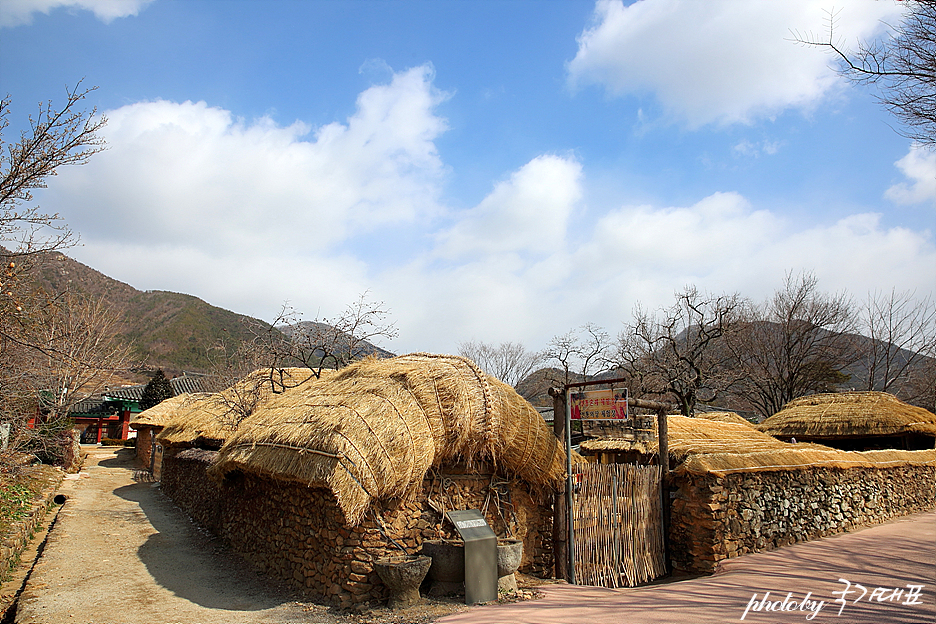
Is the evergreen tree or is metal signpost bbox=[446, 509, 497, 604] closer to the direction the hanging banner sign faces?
the metal signpost

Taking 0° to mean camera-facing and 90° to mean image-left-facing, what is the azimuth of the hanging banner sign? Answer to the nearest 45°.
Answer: approximately 0°

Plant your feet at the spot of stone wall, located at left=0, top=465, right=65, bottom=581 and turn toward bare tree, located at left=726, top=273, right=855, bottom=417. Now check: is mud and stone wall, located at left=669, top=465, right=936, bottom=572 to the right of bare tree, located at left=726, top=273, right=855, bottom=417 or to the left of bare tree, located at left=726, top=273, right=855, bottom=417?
right

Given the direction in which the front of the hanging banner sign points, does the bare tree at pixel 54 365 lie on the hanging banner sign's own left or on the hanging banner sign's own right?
on the hanging banner sign's own right

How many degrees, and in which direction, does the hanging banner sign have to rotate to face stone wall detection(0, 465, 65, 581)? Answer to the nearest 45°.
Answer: approximately 90° to its right
